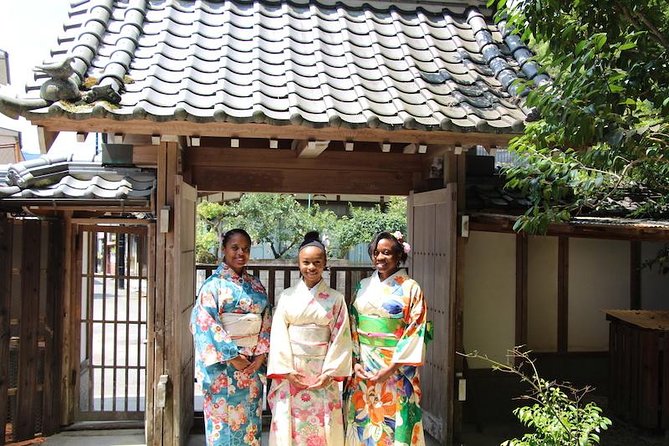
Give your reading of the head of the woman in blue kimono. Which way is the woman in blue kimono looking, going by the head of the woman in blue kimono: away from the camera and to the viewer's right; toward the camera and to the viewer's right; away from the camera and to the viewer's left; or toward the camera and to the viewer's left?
toward the camera and to the viewer's right

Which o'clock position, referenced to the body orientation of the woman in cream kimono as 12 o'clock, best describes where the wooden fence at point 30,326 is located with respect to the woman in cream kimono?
The wooden fence is roughly at 4 o'clock from the woman in cream kimono.

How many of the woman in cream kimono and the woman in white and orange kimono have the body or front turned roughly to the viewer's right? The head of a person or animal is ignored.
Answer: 0

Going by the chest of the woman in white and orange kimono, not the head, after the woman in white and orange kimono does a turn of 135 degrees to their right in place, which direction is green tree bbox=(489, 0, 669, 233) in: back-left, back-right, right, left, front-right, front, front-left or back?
back-right

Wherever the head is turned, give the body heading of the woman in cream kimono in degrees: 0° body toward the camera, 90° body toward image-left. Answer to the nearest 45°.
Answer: approximately 0°

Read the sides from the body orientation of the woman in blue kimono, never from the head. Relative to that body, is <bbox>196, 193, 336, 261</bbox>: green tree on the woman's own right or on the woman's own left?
on the woman's own left

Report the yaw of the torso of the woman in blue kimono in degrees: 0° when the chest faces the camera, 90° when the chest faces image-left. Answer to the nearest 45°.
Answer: approximately 315°

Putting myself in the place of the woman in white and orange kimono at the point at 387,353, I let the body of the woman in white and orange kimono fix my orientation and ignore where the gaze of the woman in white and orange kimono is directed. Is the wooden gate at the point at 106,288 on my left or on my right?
on my right
